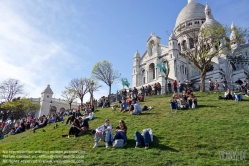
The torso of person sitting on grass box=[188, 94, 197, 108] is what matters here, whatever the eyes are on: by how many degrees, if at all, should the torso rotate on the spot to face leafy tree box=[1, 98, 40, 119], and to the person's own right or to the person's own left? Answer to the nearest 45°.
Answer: approximately 135° to the person's own right

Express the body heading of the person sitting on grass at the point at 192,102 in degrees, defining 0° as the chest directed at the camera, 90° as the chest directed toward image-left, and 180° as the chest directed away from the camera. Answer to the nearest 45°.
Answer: approximately 0°

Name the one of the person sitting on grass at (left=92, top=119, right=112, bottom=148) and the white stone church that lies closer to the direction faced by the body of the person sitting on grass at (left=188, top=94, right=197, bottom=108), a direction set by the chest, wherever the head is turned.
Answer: the person sitting on grass

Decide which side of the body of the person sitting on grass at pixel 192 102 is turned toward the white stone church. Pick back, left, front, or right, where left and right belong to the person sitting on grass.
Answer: back

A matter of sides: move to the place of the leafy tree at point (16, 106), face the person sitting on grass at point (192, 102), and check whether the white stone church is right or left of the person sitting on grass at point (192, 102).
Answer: left

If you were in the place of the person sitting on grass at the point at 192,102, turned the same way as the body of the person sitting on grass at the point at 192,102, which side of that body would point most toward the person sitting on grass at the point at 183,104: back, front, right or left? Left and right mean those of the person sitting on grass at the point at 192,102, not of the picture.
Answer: right

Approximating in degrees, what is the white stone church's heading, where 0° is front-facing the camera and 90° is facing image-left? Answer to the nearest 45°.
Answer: approximately 45°
